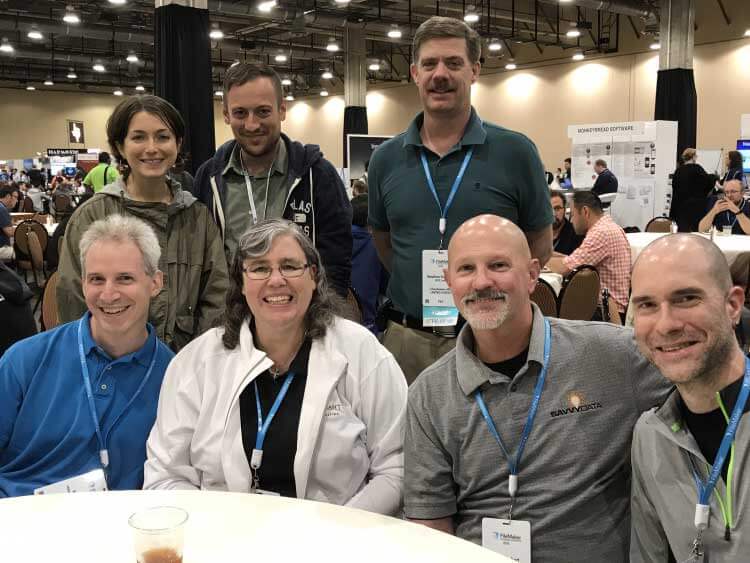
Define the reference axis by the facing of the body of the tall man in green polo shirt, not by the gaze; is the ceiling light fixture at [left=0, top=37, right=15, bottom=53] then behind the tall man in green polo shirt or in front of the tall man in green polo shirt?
behind

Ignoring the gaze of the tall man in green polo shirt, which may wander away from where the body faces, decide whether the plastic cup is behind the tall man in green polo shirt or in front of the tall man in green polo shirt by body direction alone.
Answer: in front

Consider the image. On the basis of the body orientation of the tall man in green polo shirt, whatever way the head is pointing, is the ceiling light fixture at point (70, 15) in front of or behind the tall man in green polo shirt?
behind

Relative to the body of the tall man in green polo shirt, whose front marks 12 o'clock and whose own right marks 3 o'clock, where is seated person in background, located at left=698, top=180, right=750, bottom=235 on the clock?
The seated person in background is roughly at 7 o'clock from the tall man in green polo shirt.

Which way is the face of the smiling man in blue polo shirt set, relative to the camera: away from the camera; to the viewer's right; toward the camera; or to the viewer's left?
toward the camera

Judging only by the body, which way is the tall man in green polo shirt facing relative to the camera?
toward the camera

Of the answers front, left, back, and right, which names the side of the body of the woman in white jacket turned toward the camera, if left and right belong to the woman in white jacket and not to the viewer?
front

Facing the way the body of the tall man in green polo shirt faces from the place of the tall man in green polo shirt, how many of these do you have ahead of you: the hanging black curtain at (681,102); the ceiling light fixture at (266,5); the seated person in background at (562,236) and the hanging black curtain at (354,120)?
0

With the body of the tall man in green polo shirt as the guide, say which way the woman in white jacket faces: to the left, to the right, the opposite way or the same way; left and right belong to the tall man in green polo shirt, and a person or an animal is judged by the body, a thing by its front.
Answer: the same way

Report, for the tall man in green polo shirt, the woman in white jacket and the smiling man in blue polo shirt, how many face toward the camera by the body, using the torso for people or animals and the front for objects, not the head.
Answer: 3

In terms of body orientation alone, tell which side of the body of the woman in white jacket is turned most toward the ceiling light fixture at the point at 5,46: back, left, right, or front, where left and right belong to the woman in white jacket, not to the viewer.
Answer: back

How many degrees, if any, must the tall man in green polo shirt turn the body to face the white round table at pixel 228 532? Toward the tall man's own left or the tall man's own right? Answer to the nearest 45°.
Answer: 0° — they already face it

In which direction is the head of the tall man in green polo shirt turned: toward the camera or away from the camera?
toward the camera

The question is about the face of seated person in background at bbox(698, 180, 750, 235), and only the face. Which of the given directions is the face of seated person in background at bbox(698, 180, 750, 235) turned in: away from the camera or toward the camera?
toward the camera

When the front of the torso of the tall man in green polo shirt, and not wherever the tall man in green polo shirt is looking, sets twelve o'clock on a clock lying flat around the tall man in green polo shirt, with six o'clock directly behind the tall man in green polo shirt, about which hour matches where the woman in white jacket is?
The woman in white jacket is roughly at 1 o'clock from the tall man in green polo shirt.

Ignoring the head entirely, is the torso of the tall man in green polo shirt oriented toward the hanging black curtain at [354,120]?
no

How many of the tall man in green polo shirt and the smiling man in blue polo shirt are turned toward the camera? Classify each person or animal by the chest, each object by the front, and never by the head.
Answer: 2

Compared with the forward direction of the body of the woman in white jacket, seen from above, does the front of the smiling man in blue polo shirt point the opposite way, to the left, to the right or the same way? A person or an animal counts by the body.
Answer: the same way
